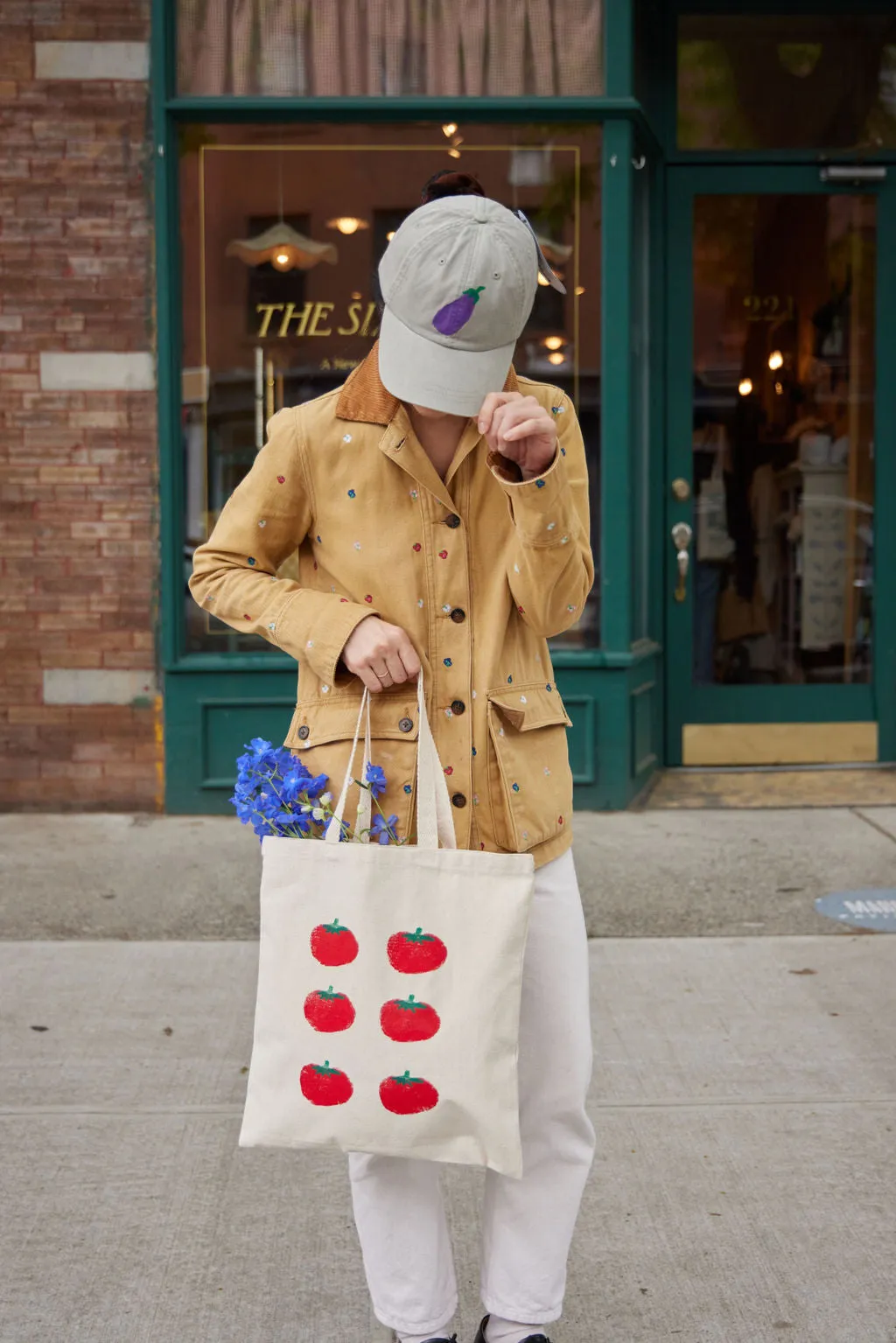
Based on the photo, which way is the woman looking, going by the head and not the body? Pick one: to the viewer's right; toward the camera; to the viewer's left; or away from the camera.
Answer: toward the camera

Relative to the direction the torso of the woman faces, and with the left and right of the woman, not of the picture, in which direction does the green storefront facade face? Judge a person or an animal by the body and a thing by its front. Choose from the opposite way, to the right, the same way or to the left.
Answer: the same way

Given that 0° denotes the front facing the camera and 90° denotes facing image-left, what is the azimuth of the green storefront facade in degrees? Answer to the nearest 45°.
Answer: approximately 0°

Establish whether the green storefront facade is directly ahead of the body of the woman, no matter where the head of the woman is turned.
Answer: no

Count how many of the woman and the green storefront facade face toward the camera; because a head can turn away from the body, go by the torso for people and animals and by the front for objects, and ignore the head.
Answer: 2

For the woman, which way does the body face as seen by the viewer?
toward the camera

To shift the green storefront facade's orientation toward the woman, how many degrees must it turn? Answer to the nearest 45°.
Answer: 0° — it already faces them
